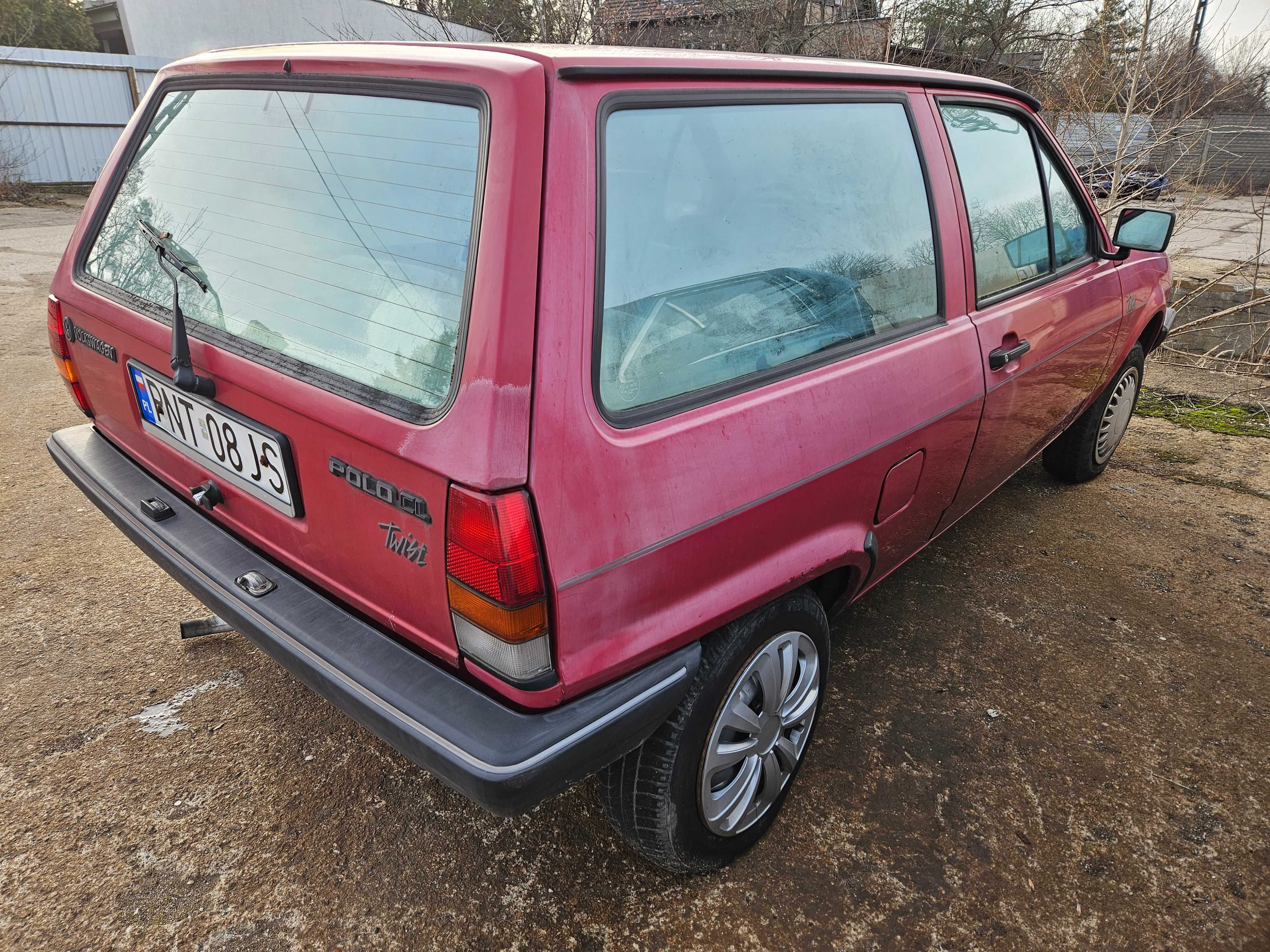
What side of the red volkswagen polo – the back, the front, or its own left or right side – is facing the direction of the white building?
left

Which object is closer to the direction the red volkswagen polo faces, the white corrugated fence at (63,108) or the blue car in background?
the blue car in background

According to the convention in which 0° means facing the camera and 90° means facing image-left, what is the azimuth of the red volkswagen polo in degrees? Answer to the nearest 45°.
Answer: approximately 225°

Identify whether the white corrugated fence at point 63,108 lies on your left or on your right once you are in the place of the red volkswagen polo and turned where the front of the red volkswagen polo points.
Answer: on your left

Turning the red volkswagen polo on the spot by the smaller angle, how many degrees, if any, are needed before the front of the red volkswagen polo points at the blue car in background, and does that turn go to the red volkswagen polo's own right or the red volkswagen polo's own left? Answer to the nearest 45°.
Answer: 0° — it already faces it

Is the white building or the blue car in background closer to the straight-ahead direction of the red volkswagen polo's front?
the blue car in background
